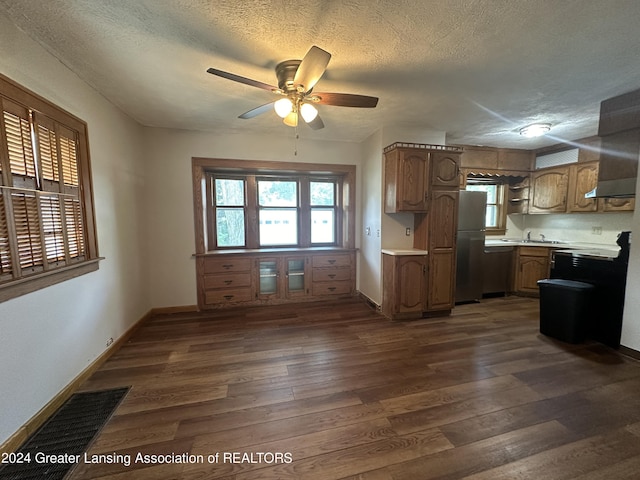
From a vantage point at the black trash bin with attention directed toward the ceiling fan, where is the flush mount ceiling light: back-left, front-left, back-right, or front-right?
back-right

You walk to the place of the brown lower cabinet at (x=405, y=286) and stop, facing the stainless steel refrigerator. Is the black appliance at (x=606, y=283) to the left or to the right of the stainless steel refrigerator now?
right

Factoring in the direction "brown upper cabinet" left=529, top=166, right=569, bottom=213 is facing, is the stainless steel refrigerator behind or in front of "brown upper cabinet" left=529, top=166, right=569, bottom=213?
in front

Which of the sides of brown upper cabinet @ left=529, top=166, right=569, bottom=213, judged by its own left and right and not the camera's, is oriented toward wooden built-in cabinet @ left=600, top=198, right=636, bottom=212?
left

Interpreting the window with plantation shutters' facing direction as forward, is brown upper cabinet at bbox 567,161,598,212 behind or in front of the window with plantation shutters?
in front

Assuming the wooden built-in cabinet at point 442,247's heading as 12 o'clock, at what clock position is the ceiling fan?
The ceiling fan is roughly at 1 o'clock from the wooden built-in cabinet.

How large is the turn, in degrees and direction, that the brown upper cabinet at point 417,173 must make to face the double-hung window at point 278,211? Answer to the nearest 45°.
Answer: approximately 135° to its right

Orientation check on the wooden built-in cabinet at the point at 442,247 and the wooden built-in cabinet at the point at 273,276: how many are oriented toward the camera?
2

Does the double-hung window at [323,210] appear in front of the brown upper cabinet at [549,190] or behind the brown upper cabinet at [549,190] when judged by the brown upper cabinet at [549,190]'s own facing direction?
in front

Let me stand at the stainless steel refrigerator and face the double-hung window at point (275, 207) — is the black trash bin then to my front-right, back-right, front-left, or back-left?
back-left

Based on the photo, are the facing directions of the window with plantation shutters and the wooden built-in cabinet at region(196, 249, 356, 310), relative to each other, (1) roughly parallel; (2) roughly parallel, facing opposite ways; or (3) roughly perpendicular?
roughly perpendicular

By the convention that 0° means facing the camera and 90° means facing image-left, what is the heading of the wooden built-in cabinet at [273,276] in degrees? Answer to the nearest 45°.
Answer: approximately 0°
